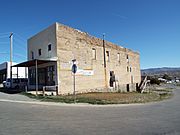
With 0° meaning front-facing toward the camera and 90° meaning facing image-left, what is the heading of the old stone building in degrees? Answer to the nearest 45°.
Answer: approximately 45°
